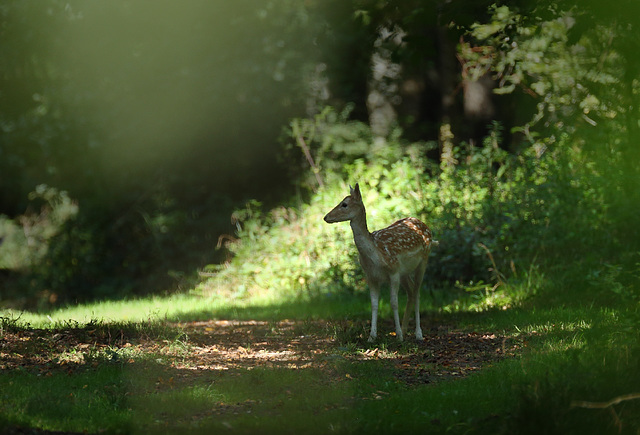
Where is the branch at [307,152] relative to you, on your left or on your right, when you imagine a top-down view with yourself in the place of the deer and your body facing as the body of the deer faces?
on your right

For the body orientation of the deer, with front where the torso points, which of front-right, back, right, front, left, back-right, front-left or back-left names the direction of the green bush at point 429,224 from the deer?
back-right

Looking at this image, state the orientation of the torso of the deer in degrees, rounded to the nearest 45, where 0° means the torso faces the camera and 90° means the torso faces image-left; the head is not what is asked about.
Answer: approximately 45°
